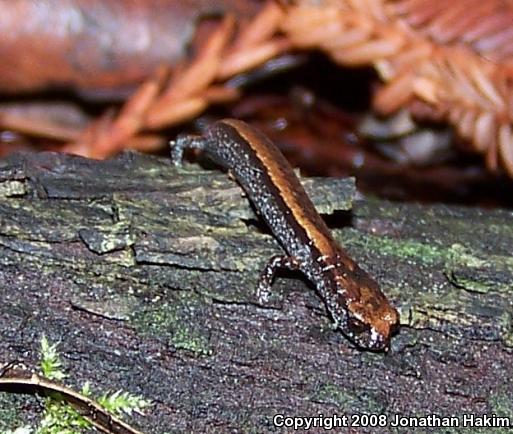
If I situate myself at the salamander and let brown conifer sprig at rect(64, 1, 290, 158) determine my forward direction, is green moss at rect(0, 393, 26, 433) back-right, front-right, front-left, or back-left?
back-left

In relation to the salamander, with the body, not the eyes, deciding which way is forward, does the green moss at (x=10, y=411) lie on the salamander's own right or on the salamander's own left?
on the salamander's own right

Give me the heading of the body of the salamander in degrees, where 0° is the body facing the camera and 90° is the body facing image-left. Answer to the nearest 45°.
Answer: approximately 315°

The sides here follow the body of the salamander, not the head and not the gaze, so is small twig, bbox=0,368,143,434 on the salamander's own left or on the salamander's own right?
on the salamander's own right

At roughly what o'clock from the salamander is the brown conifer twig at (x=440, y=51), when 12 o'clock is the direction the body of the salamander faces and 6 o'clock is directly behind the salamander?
The brown conifer twig is roughly at 9 o'clock from the salamander.
